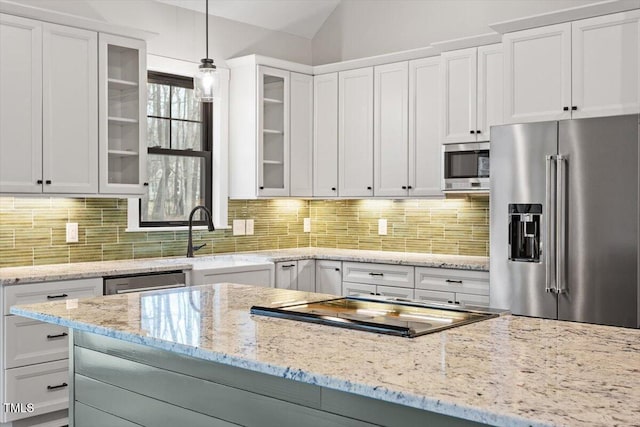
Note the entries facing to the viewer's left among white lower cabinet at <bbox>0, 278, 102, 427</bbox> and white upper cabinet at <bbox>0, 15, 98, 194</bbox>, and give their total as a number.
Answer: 0

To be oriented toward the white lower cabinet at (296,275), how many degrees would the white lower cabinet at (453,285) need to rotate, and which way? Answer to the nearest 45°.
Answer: approximately 45° to its right

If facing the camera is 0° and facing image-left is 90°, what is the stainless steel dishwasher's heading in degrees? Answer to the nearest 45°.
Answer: approximately 315°

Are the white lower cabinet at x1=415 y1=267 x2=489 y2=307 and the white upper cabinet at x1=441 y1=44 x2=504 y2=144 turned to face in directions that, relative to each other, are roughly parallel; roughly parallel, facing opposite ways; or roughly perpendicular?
roughly parallel

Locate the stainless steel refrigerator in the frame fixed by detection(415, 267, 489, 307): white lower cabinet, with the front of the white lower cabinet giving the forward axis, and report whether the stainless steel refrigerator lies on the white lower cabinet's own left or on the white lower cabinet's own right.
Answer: on the white lower cabinet's own left

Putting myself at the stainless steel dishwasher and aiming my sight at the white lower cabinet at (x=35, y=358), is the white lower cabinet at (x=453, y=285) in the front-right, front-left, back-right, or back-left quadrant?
back-left

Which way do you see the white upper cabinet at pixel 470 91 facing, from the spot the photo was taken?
facing the viewer and to the left of the viewer

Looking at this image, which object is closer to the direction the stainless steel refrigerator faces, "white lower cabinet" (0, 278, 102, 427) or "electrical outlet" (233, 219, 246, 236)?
the white lower cabinet

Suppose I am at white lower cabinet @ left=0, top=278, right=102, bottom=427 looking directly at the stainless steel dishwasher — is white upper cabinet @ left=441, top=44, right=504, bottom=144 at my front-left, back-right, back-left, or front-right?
front-right

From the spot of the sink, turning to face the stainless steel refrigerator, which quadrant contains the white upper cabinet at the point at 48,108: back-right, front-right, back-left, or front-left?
back-right

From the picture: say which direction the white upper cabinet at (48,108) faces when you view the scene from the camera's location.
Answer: facing the viewer and to the right of the viewer
